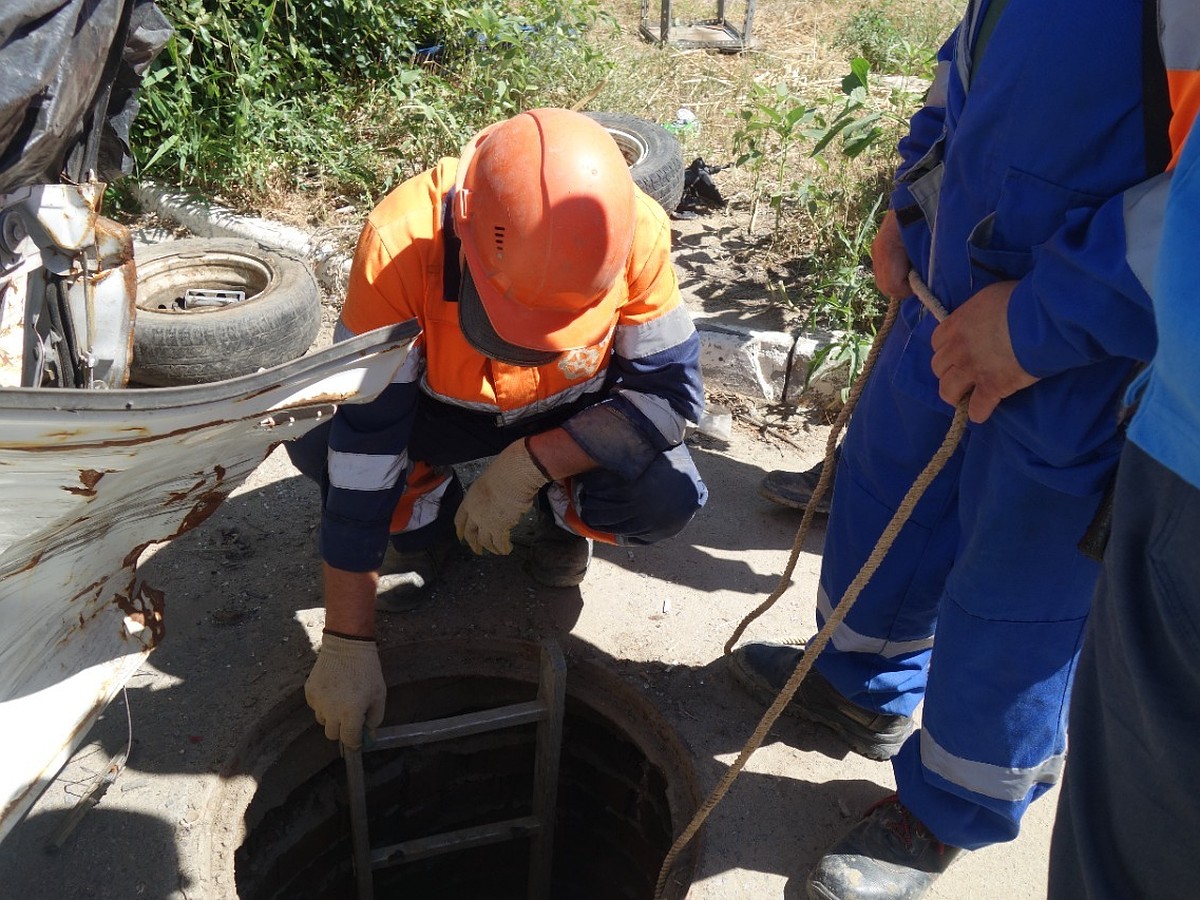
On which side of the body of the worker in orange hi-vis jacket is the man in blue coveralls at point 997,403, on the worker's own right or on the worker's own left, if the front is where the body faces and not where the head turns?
on the worker's own left

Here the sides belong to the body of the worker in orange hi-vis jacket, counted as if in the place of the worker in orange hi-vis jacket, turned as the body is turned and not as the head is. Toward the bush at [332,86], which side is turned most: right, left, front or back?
back

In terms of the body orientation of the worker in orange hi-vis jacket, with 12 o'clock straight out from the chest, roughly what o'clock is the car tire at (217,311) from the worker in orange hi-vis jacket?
The car tire is roughly at 5 o'clock from the worker in orange hi-vis jacket.

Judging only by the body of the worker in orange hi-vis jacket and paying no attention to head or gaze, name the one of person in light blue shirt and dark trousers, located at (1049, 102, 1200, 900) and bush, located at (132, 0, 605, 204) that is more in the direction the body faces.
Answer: the person in light blue shirt and dark trousers

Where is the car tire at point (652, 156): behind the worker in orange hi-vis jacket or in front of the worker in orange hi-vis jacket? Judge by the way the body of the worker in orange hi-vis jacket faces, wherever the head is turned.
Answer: behind

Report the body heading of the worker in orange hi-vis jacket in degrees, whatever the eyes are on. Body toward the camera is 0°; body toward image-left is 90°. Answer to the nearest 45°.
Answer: approximately 0°
